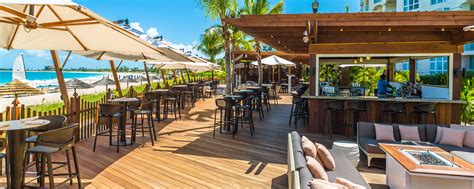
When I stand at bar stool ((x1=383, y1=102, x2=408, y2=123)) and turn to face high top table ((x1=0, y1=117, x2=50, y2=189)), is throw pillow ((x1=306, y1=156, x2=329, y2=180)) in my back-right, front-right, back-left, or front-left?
front-left

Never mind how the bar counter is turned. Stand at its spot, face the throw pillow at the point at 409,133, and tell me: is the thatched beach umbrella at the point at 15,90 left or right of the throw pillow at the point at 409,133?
right

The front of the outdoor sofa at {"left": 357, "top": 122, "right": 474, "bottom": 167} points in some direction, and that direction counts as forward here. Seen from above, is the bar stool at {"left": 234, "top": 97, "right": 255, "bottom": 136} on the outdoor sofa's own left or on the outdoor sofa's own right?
on the outdoor sofa's own right

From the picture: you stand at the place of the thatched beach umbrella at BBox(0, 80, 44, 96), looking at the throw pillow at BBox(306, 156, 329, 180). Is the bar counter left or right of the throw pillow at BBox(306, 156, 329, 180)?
left

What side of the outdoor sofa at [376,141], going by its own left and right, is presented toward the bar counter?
back

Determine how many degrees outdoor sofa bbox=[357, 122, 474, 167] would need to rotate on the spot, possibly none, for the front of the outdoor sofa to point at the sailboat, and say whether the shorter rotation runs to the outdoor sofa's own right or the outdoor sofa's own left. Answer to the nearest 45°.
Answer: approximately 90° to the outdoor sofa's own right

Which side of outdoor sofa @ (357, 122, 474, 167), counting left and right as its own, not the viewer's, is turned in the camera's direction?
front

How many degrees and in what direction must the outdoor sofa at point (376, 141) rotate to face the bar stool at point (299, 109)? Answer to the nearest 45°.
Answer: approximately 135° to its right

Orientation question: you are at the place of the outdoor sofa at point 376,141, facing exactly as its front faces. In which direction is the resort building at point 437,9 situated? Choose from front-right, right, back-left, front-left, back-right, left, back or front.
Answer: back

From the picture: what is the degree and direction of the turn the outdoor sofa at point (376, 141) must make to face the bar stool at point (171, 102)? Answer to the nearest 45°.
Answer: approximately 90° to its right

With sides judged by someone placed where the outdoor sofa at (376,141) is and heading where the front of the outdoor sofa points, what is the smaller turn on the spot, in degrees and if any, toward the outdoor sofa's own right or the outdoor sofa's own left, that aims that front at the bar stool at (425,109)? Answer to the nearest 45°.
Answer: approximately 135° to the outdoor sofa's own left

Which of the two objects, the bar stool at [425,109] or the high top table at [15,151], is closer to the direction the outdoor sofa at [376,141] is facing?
the high top table
